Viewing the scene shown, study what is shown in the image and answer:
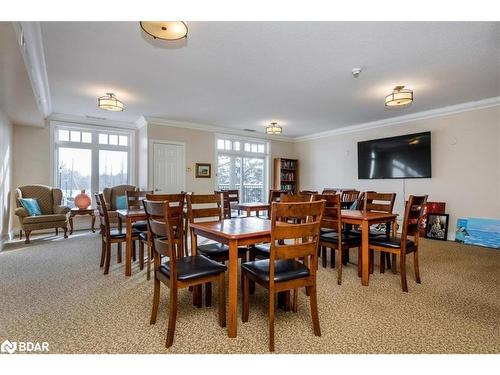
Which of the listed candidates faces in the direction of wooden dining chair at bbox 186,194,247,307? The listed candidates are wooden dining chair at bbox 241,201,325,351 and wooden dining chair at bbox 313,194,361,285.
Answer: wooden dining chair at bbox 241,201,325,351

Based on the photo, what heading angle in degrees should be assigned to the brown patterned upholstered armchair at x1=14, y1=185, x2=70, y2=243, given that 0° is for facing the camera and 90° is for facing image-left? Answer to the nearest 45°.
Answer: approximately 315°

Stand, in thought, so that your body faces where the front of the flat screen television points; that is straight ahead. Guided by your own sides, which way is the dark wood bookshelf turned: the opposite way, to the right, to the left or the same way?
to the left

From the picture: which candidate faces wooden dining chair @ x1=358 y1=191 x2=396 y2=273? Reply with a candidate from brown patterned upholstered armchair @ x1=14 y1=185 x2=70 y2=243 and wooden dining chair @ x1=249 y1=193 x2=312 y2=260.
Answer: the brown patterned upholstered armchair

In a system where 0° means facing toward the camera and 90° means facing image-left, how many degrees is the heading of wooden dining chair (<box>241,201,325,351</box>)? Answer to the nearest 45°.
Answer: approximately 135°

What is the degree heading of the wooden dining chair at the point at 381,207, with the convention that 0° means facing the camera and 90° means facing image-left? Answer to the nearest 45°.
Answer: approximately 45°
